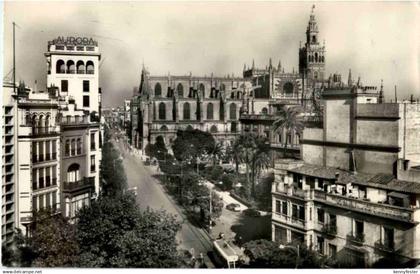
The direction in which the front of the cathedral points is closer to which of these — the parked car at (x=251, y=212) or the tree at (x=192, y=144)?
the tree

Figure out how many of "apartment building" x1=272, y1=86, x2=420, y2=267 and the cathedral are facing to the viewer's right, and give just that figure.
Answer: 0

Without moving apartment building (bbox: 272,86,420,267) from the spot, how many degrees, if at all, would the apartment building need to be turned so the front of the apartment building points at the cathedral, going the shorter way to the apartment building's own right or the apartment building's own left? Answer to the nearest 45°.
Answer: approximately 90° to the apartment building's own right

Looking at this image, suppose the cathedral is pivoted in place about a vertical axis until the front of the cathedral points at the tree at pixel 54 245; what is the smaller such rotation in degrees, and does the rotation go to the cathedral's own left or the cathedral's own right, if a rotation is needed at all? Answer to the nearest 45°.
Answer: approximately 45° to the cathedral's own left

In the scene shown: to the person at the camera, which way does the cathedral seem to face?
facing to the left of the viewer

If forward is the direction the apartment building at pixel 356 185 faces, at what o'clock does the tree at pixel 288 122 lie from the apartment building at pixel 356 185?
The tree is roughly at 3 o'clock from the apartment building.
